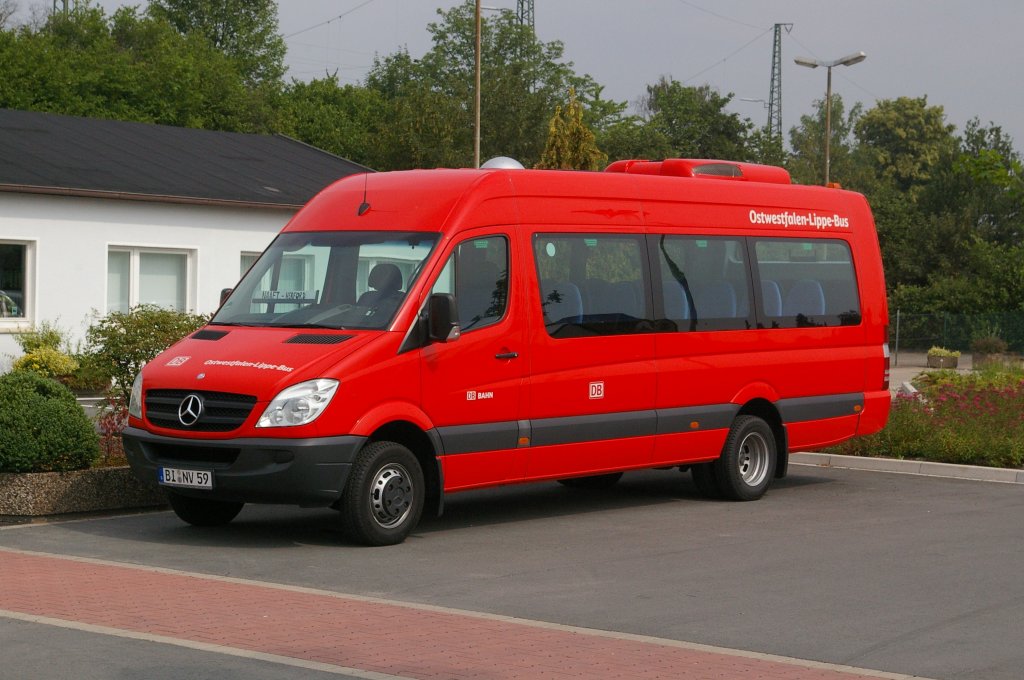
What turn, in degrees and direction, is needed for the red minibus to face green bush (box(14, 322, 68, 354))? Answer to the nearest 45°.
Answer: approximately 90° to its right

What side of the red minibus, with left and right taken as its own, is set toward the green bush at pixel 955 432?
back

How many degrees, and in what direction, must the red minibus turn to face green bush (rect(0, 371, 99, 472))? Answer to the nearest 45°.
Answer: approximately 45° to its right

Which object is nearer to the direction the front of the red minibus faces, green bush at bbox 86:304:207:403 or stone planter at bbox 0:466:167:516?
the stone planter

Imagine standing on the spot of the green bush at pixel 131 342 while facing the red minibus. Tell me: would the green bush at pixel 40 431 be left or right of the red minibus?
right

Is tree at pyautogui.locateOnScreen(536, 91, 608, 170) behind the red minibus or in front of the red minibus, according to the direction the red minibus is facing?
behind

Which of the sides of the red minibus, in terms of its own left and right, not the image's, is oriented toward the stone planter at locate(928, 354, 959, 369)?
back

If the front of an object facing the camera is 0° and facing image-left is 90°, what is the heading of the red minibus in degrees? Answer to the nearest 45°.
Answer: approximately 45°

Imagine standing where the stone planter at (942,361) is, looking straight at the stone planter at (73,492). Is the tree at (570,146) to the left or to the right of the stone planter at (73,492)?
right

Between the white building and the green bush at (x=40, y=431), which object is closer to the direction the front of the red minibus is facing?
the green bush

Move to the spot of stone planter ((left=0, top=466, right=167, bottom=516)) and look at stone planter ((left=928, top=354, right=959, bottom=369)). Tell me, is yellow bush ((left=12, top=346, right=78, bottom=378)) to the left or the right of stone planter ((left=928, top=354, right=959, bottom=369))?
left

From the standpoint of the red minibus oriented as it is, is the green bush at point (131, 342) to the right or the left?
on its right
